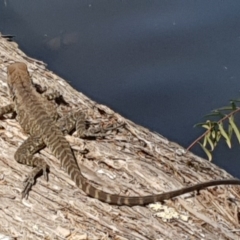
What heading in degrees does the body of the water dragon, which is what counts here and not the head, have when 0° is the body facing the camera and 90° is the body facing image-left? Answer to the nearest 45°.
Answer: approximately 135°
